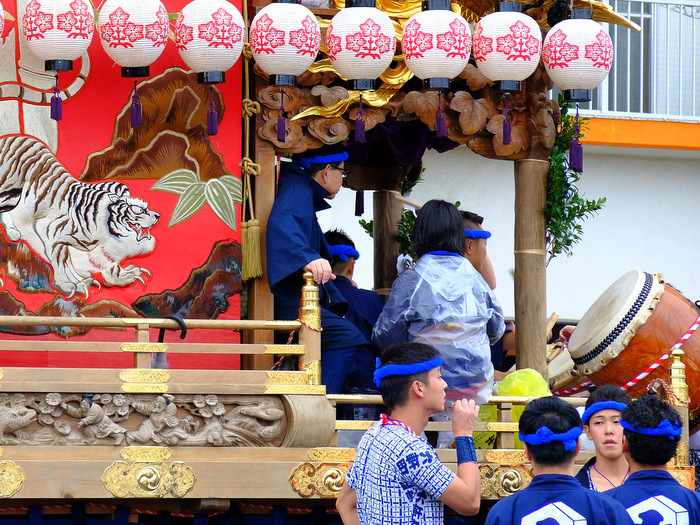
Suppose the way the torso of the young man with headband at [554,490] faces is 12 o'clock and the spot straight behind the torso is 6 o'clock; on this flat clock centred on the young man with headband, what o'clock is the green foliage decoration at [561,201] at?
The green foliage decoration is roughly at 12 o'clock from the young man with headband.

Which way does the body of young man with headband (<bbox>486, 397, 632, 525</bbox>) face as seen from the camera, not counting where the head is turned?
away from the camera

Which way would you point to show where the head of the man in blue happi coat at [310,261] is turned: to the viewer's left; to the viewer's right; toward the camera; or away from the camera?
to the viewer's right

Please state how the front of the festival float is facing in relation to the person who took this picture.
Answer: facing to the right of the viewer

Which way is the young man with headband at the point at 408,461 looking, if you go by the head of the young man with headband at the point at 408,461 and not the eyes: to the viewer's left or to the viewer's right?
to the viewer's right

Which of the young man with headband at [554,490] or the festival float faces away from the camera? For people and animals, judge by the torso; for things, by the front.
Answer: the young man with headband

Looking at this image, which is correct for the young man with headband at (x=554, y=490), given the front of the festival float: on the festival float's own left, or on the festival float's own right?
on the festival float's own right

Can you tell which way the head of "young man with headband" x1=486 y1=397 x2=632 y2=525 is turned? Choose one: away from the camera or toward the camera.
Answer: away from the camera

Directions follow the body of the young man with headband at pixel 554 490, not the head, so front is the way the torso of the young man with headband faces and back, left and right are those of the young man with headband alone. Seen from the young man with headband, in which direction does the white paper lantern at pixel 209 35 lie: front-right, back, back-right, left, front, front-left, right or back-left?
front-left

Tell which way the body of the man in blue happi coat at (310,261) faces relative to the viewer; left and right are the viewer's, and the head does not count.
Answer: facing to the right of the viewer

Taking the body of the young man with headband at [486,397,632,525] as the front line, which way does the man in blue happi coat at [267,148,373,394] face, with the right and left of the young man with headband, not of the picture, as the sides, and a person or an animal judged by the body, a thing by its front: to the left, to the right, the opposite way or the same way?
to the right

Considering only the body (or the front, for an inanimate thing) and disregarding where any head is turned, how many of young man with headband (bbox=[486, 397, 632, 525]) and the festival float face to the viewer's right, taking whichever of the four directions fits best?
1
